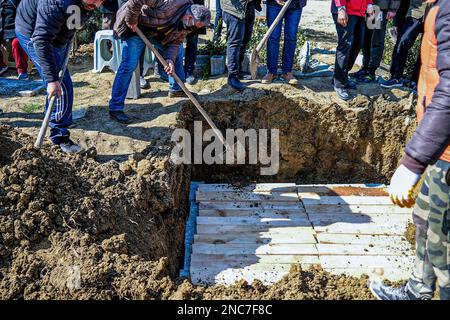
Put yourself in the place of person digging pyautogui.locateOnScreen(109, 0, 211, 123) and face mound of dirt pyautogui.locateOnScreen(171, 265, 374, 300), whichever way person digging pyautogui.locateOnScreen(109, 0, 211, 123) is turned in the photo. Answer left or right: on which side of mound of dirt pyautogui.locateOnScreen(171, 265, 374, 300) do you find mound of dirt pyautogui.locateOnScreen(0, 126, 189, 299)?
right

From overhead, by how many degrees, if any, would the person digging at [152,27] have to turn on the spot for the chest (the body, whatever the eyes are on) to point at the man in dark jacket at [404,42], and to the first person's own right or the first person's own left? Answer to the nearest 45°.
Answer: approximately 45° to the first person's own left

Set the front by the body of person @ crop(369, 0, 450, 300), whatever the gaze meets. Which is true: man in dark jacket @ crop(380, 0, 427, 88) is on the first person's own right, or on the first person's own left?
on the first person's own right

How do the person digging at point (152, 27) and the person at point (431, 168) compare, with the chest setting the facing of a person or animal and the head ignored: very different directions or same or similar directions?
very different directions

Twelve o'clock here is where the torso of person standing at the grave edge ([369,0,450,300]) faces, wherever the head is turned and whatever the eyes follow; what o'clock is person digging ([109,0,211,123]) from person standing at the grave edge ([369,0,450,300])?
person digging ([109,0,211,123]) is roughly at 1 o'clock from person standing at the grave edge ([369,0,450,300]).

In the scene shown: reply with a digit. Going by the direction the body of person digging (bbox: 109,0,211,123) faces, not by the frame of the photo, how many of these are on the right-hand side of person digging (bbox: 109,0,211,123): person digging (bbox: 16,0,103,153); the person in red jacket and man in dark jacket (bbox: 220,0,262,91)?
1

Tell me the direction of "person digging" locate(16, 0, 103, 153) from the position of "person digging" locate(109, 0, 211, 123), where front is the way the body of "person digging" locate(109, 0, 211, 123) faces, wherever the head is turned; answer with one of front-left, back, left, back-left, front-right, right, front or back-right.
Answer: right

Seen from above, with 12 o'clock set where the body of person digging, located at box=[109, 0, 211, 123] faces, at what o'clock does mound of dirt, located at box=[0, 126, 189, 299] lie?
The mound of dirt is roughly at 2 o'clock from the person digging.

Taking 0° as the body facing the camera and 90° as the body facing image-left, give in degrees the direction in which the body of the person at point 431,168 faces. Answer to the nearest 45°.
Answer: approximately 90°

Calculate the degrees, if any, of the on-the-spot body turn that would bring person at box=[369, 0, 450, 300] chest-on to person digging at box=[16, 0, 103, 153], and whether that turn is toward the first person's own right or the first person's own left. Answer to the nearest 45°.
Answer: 0° — they already face them

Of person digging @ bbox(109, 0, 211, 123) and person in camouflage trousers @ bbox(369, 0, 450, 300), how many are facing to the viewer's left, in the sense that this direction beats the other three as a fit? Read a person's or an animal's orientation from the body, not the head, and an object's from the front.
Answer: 1
